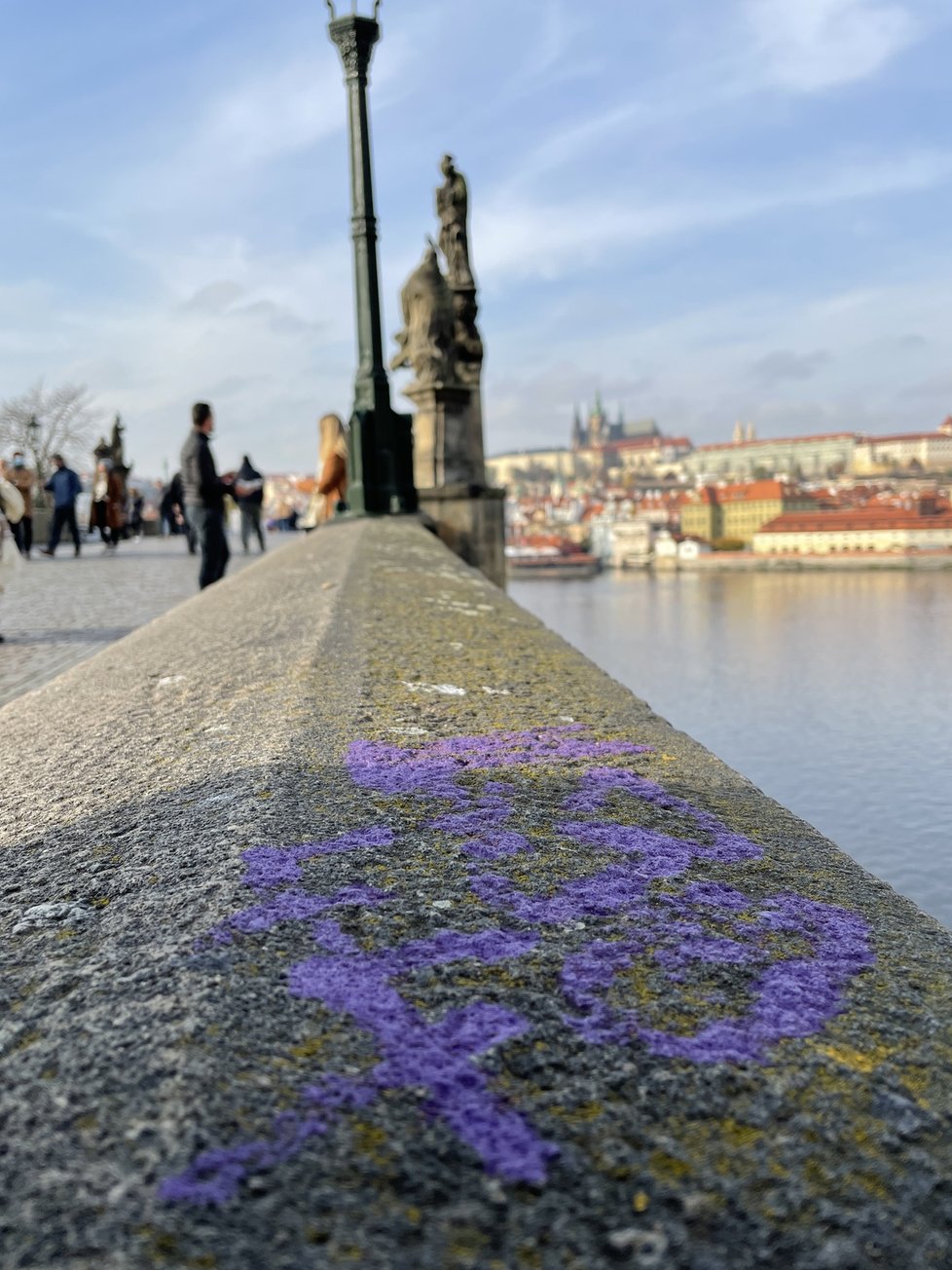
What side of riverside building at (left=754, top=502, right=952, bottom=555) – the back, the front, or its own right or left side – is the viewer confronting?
front

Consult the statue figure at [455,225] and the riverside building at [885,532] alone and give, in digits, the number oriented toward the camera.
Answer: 1

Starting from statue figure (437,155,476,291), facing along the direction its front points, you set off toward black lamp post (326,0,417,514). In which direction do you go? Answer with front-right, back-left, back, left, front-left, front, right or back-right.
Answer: left

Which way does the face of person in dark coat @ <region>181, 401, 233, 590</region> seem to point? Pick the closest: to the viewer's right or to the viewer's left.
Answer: to the viewer's right

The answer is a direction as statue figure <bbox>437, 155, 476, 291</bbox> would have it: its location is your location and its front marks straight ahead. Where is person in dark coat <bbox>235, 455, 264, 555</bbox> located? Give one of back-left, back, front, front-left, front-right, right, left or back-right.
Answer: front-right

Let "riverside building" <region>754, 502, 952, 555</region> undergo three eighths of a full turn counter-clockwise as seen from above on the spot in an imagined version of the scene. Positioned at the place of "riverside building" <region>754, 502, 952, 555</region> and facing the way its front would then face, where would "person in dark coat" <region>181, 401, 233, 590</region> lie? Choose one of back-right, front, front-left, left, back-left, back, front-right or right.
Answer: back-right

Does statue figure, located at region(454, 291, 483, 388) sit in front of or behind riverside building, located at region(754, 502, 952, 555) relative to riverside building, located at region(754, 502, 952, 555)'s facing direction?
in front

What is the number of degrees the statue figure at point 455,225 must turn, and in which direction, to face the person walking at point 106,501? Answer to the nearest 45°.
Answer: approximately 45° to its right

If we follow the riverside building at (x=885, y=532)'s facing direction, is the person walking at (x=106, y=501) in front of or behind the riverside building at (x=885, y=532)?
in front

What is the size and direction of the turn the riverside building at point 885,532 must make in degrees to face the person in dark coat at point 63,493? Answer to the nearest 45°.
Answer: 0° — it already faces them

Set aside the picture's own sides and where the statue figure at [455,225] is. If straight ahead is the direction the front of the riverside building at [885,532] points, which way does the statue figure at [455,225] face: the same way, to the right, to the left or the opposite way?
to the right

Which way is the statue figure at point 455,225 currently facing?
to the viewer's left
